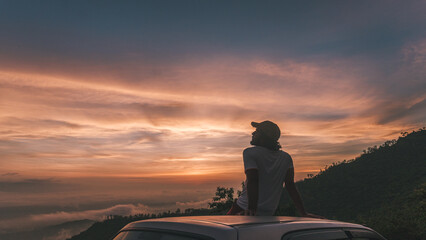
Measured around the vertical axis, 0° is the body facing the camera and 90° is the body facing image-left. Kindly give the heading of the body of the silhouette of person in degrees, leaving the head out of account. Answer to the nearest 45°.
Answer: approximately 135°
